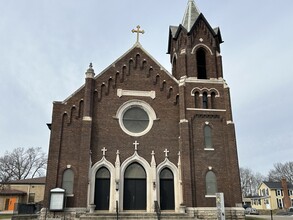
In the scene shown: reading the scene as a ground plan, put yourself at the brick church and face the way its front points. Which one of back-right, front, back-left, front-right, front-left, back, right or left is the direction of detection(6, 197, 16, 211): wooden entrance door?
back-right

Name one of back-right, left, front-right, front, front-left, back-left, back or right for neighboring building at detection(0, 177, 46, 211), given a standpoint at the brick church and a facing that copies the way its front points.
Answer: back-right

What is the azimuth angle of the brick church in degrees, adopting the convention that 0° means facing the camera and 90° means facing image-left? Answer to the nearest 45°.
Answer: approximately 0°
